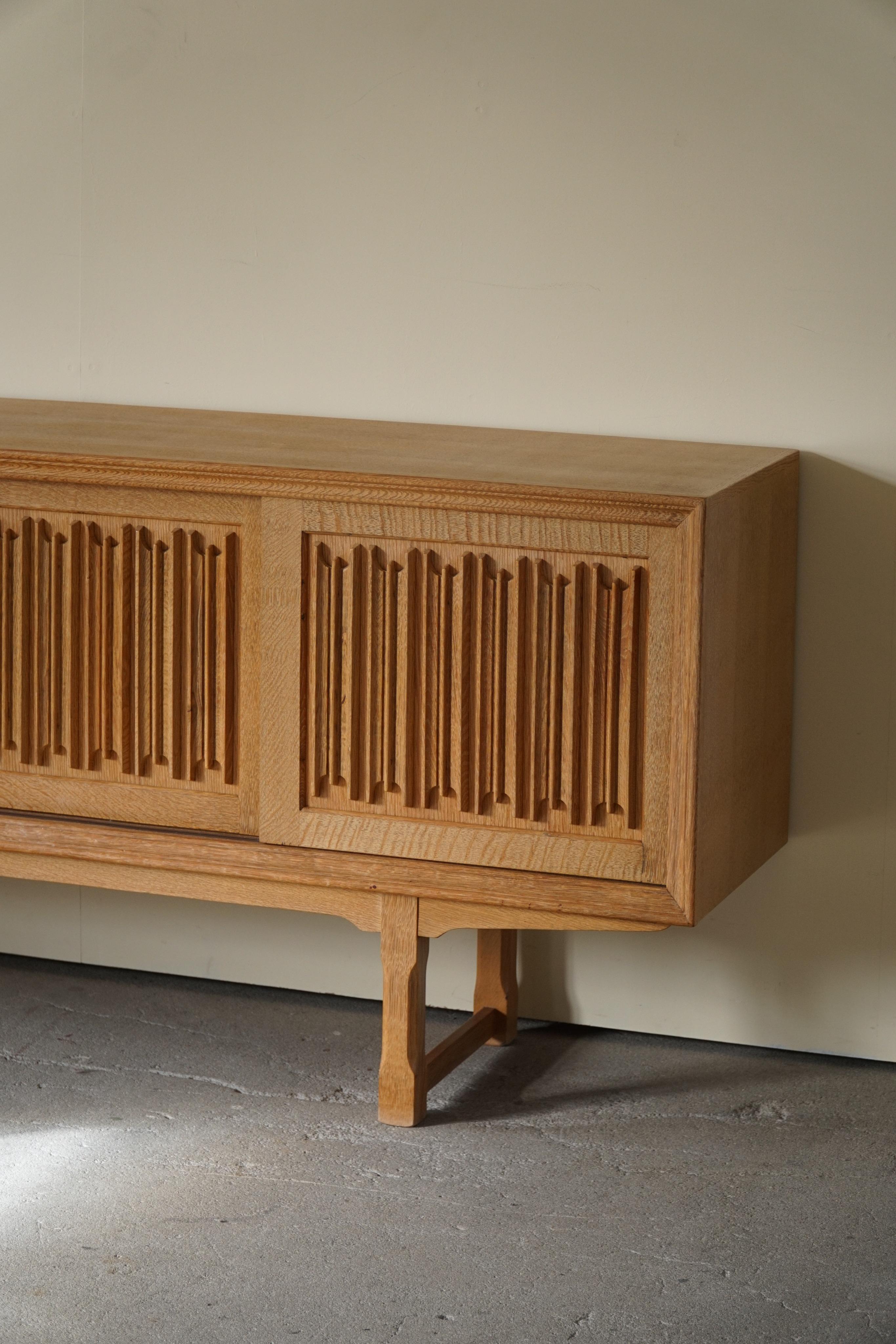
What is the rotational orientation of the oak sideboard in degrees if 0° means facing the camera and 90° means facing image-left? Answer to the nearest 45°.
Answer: approximately 45°
